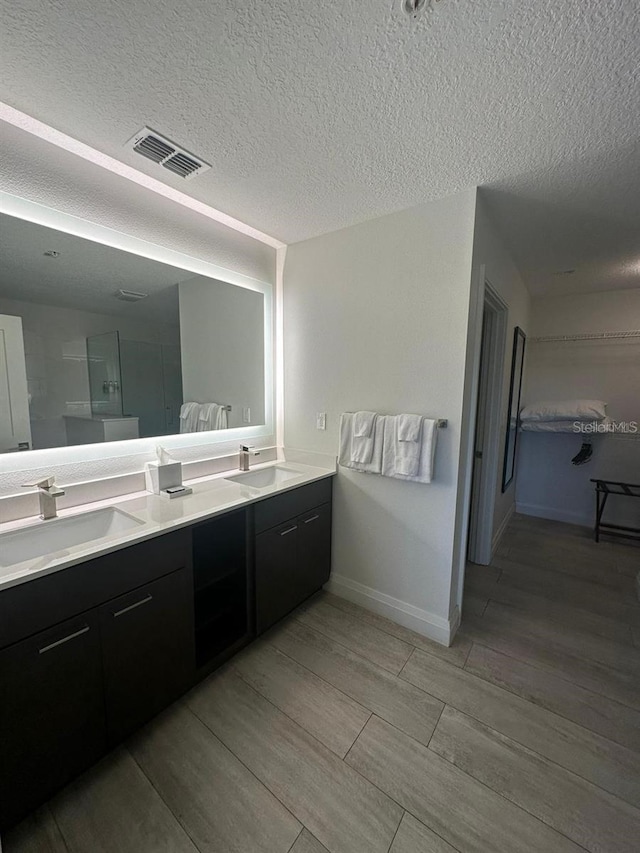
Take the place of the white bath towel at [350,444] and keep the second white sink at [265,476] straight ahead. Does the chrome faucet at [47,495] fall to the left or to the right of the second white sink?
left

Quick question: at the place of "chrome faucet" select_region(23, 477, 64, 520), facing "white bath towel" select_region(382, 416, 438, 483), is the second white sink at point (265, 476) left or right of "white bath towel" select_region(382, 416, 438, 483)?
left

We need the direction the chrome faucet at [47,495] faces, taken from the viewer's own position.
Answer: facing the viewer and to the right of the viewer

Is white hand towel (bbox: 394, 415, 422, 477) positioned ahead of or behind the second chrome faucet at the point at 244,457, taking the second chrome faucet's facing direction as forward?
ahead

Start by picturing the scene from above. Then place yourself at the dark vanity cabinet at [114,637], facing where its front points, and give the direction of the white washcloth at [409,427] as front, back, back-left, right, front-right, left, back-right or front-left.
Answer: front-left

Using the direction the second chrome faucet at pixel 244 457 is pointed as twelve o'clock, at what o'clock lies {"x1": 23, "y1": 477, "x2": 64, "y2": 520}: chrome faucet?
The chrome faucet is roughly at 3 o'clock from the second chrome faucet.

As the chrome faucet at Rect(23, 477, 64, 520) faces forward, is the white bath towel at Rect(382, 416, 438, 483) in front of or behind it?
in front

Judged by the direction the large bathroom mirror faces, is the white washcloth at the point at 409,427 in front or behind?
in front

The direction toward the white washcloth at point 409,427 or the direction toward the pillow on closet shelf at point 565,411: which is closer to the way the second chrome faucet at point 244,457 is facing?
the white washcloth

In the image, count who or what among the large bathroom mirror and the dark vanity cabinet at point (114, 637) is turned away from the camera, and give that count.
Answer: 0
